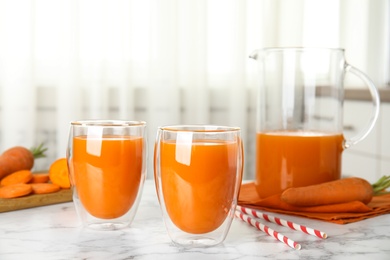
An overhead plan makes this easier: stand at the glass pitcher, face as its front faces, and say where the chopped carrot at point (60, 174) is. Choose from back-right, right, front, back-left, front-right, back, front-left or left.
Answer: front

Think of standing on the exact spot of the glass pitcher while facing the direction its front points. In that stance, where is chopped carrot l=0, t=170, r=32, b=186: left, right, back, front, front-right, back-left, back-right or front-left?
front

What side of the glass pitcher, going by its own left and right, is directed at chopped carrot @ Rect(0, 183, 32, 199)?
front

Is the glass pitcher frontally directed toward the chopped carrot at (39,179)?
yes

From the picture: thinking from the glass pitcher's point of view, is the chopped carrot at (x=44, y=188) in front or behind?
in front

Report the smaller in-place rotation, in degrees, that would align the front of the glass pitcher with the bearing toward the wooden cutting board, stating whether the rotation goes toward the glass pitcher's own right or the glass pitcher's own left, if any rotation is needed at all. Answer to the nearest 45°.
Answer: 0° — it already faces it

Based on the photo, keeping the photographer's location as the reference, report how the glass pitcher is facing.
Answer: facing to the left of the viewer
